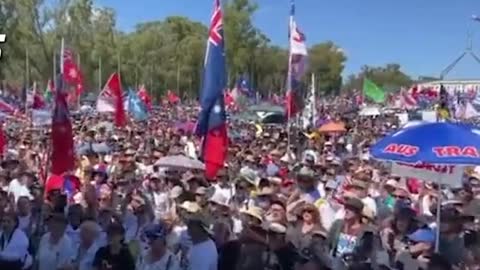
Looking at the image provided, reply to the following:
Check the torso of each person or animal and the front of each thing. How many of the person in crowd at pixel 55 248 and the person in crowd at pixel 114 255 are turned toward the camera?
2

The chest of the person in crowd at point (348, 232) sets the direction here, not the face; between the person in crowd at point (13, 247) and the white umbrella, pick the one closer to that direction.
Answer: the person in crowd

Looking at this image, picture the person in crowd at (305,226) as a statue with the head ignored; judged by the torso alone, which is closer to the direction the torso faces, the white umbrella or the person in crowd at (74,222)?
the person in crowd

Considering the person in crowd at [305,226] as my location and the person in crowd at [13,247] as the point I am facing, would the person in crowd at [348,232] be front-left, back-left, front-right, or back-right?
back-left

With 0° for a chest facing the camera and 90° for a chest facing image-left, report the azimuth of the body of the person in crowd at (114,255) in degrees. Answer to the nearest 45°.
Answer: approximately 0°

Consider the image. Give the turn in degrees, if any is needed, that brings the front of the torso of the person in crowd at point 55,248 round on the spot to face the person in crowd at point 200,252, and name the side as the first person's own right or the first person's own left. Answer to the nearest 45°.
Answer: approximately 45° to the first person's own left
